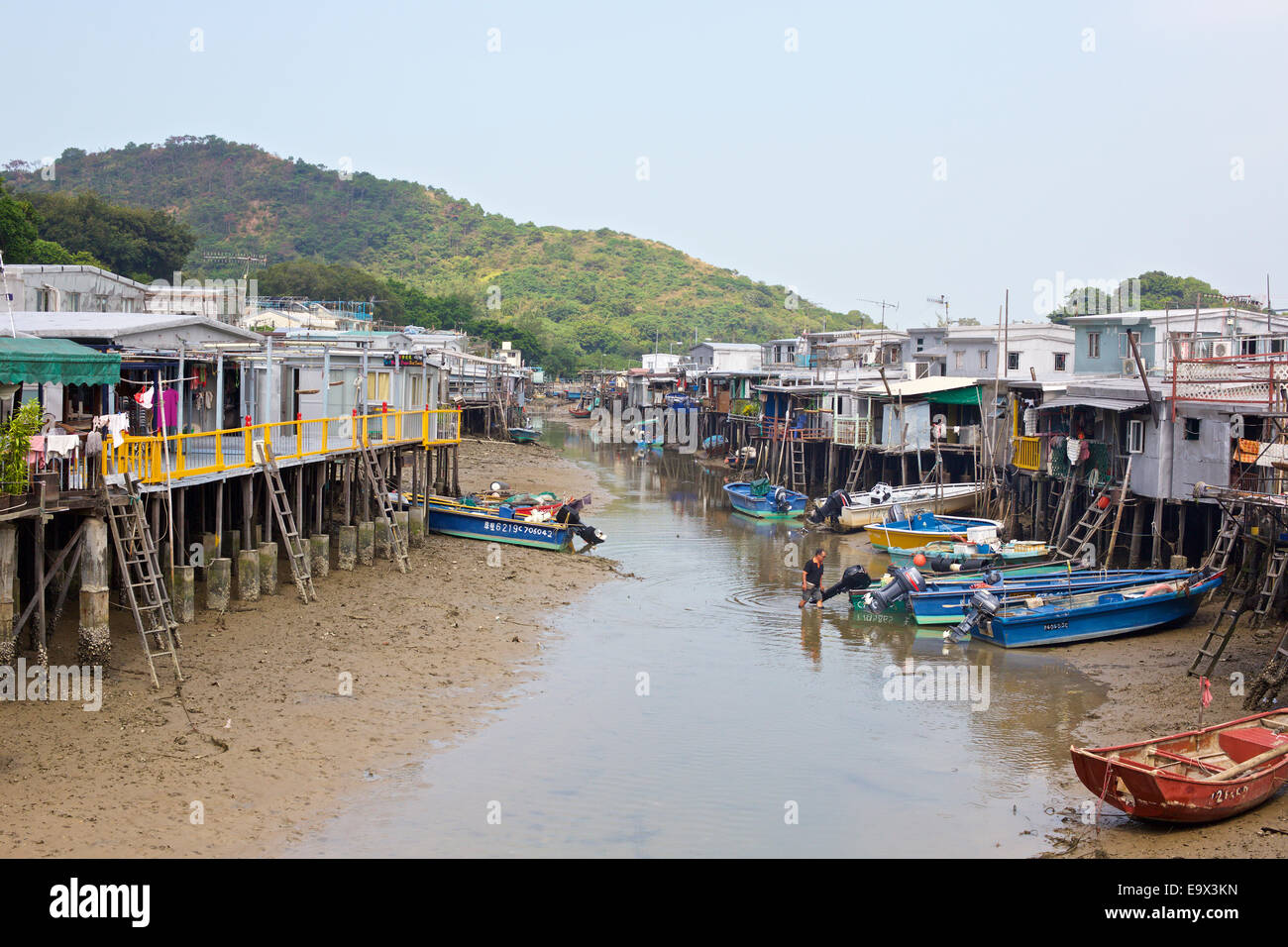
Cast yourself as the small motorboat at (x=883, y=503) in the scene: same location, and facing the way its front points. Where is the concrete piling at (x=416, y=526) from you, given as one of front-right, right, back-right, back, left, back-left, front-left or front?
back

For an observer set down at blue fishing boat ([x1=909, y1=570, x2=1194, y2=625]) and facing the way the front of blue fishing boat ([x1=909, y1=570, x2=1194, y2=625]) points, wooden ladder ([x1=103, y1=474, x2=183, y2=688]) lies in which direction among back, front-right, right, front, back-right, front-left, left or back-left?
back

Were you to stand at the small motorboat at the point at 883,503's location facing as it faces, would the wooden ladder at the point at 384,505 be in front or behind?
behind

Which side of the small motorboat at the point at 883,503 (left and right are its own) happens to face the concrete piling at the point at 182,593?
back

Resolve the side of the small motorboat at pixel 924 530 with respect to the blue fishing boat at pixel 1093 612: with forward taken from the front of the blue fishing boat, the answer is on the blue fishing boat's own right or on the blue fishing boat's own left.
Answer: on the blue fishing boat's own left
